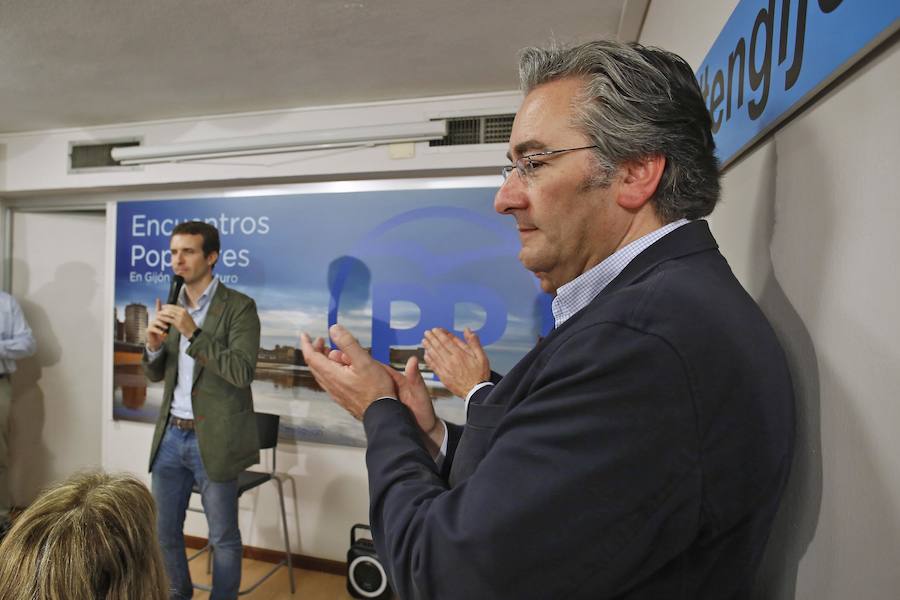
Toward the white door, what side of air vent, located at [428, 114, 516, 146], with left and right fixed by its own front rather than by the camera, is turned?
right

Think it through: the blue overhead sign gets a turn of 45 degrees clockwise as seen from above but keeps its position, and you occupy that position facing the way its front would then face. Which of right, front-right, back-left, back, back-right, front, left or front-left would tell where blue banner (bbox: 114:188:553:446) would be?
front-right

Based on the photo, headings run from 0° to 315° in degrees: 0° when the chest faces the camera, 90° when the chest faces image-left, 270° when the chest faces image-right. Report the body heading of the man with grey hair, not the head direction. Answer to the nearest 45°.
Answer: approximately 90°

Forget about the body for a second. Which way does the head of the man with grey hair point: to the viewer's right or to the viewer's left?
to the viewer's left

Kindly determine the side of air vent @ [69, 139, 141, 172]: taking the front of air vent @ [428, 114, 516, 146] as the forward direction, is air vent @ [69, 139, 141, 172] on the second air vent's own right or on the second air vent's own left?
on the second air vent's own right

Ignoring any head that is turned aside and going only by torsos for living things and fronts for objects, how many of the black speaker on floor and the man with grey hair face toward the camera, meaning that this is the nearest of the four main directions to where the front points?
1

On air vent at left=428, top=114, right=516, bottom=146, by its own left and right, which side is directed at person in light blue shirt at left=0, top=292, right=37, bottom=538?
right

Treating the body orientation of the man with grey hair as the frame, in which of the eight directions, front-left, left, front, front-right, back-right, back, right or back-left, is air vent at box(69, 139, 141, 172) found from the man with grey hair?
front-right

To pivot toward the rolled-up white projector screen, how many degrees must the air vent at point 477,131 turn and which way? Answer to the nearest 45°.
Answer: approximately 90° to its right

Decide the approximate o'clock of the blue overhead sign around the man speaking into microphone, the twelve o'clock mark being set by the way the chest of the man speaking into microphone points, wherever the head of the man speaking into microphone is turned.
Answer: The blue overhead sign is roughly at 10 o'clock from the man speaking into microphone.

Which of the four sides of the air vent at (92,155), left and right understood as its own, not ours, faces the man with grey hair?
front
